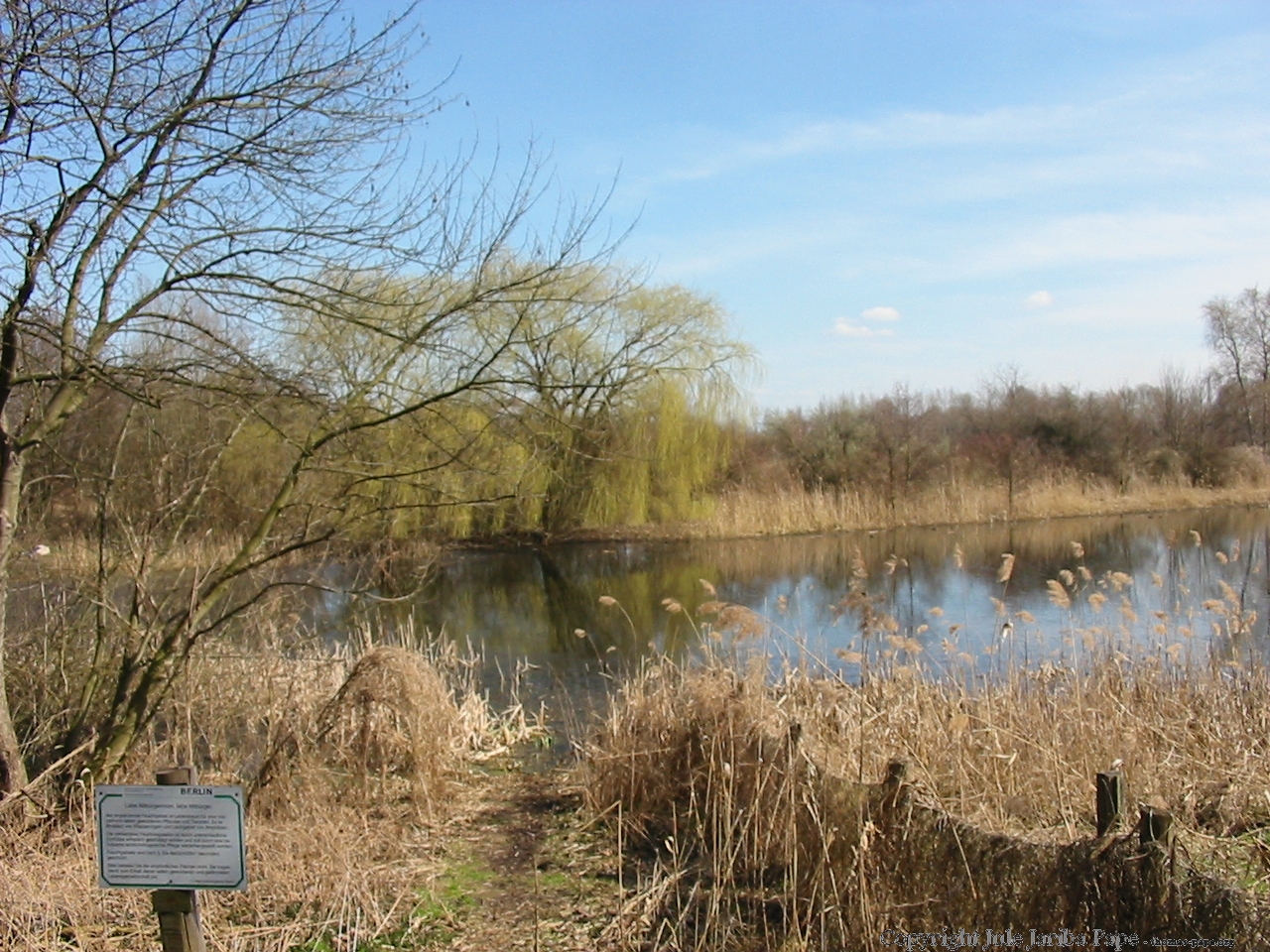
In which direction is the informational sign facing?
toward the camera

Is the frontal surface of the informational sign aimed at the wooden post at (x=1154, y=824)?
no

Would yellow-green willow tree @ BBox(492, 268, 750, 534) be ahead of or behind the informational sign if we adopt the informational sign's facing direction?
behind
